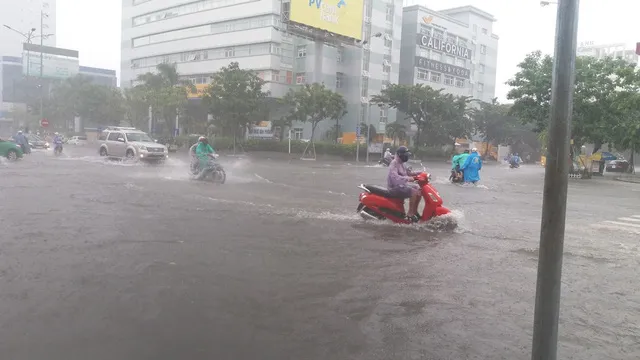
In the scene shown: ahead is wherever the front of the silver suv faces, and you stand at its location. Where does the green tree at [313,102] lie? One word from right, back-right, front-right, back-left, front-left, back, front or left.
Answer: left

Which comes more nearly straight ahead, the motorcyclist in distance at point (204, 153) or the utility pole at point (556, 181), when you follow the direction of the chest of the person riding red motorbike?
the utility pole

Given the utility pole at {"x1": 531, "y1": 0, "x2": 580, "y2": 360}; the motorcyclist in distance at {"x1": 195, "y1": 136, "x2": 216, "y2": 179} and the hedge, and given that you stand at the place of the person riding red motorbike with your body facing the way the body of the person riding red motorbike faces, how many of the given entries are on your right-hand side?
1

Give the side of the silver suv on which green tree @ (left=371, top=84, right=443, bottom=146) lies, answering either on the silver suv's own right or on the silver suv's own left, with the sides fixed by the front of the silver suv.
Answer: on the silver suv's own left

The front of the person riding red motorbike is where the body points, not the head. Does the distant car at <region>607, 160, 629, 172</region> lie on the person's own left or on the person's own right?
on the person's own left

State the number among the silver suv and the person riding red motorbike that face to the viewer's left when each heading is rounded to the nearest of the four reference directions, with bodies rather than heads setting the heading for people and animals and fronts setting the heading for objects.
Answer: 0

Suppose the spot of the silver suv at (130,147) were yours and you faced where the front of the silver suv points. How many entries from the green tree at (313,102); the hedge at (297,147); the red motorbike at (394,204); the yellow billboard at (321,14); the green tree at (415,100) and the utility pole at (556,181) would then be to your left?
4

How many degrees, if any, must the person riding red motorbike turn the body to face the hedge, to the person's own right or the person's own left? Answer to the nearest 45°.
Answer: approximately 90° to the person's own left

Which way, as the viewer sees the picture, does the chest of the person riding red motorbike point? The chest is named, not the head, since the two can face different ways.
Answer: to the viewer's right

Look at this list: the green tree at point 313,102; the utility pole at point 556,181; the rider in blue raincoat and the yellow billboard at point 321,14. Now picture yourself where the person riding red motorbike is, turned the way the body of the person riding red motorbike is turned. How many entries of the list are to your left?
3

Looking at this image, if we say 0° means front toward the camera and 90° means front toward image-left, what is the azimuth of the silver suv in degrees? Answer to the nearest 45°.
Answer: approximately 315°

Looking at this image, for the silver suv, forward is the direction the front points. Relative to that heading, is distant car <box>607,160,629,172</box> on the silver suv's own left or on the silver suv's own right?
on the silver suv's own left
